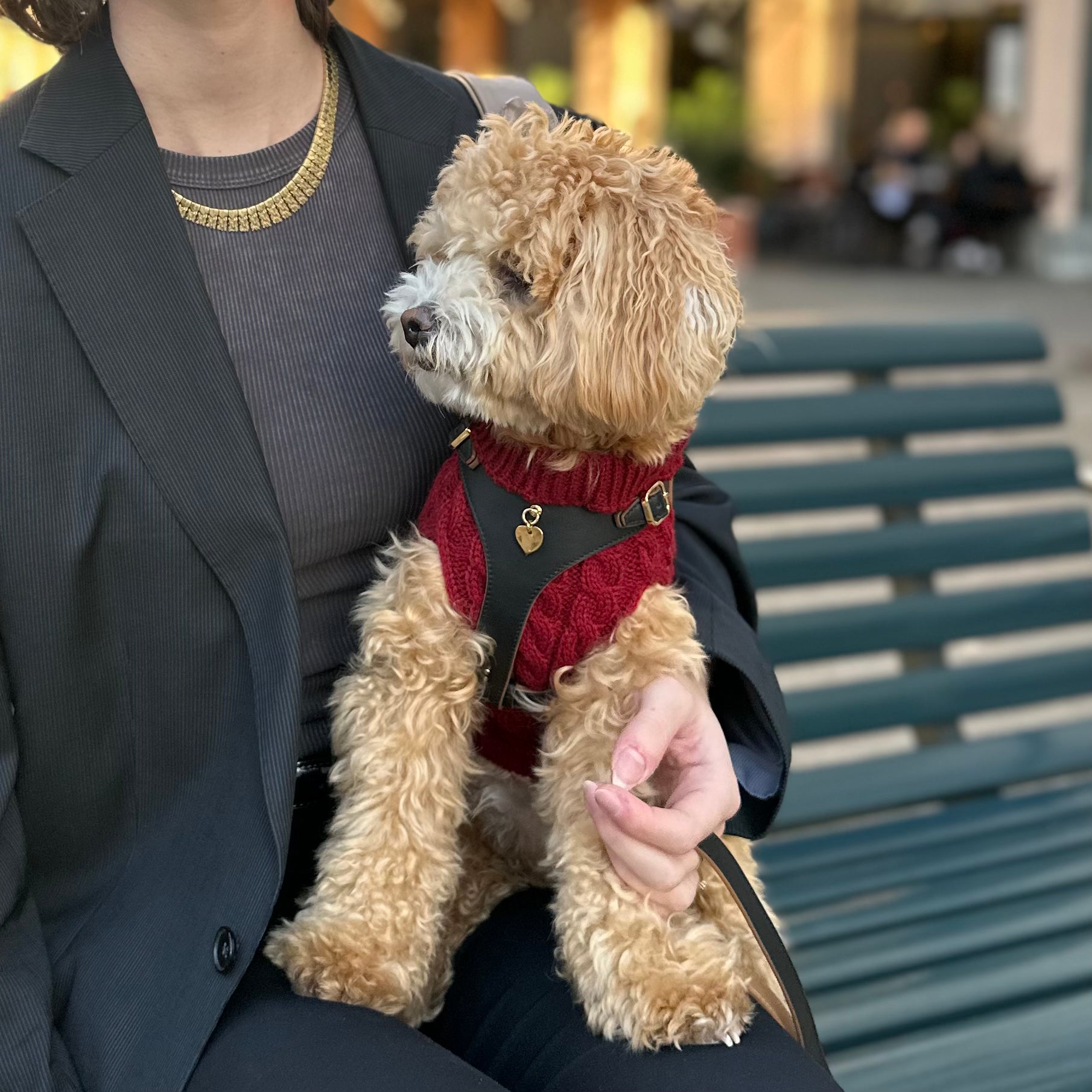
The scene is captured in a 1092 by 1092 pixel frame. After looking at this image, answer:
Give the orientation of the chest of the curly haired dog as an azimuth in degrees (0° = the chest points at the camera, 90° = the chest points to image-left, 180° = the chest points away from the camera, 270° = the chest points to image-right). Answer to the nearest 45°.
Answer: approximately 0°

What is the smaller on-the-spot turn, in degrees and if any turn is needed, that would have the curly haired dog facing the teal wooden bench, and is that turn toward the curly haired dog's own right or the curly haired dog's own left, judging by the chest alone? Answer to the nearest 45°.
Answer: approximately 135° to the curly haired dog's own left
